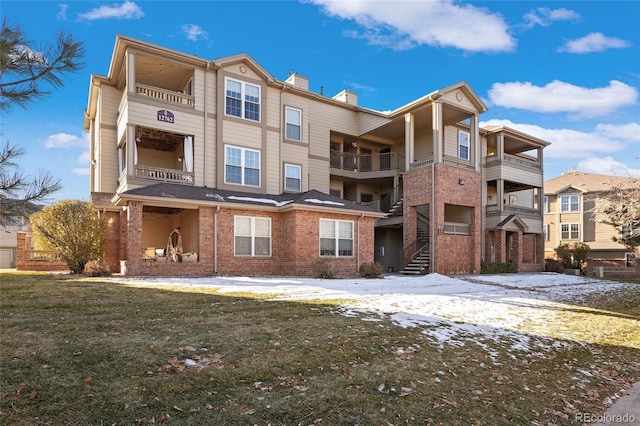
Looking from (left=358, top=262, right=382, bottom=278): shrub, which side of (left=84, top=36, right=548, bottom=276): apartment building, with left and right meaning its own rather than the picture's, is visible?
front

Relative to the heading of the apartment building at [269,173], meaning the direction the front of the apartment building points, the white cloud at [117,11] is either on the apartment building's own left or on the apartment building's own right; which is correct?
on the apartment building's own right

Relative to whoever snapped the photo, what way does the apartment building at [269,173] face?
facing the viewer and to the right of the viewer

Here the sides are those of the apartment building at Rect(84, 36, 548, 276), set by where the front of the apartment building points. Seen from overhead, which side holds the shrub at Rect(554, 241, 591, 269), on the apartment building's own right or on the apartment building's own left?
on the apartment building's own left
